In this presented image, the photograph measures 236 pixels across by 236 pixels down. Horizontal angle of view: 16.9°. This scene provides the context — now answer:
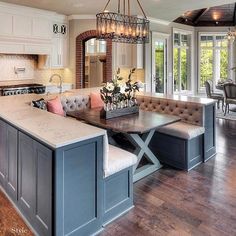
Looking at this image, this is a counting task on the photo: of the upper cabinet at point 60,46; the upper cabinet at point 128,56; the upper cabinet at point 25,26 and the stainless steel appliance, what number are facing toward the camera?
4

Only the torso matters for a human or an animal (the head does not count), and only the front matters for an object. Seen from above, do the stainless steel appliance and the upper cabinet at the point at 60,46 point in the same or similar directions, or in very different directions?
same or similar directions

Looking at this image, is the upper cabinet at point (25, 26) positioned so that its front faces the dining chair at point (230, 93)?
no

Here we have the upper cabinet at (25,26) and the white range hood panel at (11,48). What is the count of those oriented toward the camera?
2

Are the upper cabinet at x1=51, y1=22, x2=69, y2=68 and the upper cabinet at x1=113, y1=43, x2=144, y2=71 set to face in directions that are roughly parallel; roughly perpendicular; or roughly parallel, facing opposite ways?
roughly parallel

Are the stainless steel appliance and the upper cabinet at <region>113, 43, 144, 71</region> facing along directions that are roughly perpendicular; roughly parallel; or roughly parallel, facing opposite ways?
roughly parallel

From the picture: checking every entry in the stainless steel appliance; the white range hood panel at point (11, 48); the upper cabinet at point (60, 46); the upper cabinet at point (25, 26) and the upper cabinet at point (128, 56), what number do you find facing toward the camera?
5

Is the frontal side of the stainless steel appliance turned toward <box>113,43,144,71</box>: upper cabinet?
no

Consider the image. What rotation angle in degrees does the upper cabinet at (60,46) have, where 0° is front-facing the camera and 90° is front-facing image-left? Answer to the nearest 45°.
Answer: approximately 0°

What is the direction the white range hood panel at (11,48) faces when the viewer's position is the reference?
facing the viewer

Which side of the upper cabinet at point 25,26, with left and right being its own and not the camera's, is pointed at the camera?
front

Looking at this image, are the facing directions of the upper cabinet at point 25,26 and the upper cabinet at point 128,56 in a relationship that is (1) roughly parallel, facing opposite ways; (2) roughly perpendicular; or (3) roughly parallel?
roughly parallel
